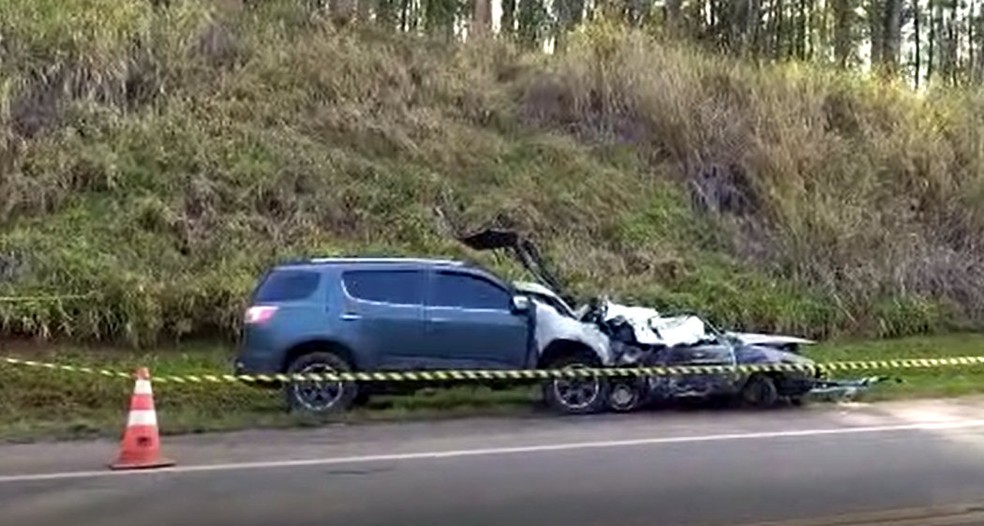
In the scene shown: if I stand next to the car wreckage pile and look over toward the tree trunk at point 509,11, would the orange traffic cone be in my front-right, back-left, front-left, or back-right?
back-left

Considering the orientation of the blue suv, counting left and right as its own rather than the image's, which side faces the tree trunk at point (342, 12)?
left

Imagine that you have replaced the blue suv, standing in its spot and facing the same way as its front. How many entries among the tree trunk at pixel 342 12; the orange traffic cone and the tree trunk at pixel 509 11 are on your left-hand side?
2

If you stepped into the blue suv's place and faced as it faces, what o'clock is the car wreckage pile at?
The car wreckage pile is roughly at 12 o'clock from the blue suv.

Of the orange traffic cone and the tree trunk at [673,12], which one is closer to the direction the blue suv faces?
the tree trunk

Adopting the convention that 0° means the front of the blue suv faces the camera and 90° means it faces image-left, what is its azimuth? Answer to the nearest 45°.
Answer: approximately 270°

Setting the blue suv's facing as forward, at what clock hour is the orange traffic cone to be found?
The orange traffic cone is roughly at 4 o'clock from the blue suv.

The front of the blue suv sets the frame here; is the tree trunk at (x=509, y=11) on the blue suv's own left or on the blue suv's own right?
on the blue suv's own left
